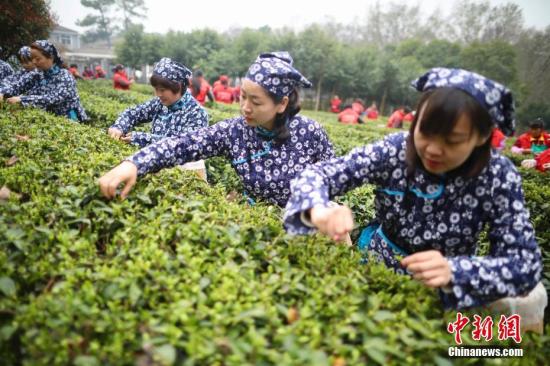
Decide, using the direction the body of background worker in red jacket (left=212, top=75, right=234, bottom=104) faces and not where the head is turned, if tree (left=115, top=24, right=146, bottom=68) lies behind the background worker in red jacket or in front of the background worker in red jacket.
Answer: behind

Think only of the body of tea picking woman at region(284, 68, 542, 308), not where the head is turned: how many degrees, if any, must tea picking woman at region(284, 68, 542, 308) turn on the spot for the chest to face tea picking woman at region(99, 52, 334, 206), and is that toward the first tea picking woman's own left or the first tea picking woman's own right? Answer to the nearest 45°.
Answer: approximately 90° to the first tea picking woman's own right

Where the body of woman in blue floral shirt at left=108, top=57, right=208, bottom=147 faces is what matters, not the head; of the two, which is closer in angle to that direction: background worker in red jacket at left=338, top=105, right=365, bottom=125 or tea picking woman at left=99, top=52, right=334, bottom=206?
the tea picking woman

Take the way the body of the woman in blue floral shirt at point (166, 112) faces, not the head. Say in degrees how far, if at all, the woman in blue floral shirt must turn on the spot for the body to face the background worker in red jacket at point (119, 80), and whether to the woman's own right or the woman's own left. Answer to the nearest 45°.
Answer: approximately 135° to the woman's own right

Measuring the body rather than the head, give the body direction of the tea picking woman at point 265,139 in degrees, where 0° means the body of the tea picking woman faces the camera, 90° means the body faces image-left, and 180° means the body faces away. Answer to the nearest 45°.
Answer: approximately 45°

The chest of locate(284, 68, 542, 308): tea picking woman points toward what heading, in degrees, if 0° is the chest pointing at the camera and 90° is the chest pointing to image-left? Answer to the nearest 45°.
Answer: approximately 45°

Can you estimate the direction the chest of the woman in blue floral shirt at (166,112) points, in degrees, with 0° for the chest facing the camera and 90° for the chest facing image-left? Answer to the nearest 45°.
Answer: approximately 45°

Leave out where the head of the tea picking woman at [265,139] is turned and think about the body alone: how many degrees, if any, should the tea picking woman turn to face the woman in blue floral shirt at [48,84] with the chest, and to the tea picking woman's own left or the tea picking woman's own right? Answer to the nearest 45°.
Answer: approximately 90° to the tea picking woman's own right

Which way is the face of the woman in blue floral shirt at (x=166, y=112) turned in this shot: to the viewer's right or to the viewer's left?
to the viewer's left
